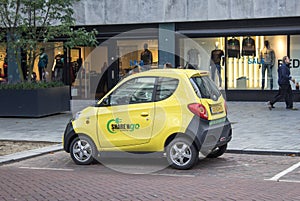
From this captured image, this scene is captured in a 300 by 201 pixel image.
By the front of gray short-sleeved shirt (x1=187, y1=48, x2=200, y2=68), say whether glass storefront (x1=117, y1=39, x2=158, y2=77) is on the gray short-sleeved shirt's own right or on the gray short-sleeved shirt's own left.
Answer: on the gray short-sleeved shirt's own right

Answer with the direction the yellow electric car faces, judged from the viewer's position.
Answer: facing away from the viewer and to the left of the viewer

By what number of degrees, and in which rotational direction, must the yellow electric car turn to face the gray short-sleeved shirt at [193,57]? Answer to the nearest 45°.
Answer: approximately 45° to its right

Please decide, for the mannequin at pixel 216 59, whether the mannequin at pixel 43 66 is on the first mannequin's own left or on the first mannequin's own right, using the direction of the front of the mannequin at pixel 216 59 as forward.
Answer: on the first mannequin's own right

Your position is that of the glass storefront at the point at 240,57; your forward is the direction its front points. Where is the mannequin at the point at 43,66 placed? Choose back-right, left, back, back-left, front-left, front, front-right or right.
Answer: right

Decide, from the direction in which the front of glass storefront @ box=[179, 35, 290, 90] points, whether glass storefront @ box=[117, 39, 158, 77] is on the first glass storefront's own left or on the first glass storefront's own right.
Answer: on the first glass storefront's own right

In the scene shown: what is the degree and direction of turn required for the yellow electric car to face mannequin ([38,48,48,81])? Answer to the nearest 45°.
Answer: approximately 45° to its right

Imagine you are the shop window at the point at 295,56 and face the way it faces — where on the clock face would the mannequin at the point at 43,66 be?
The mannequin is roughly at 3 o'clock from the shop window.
